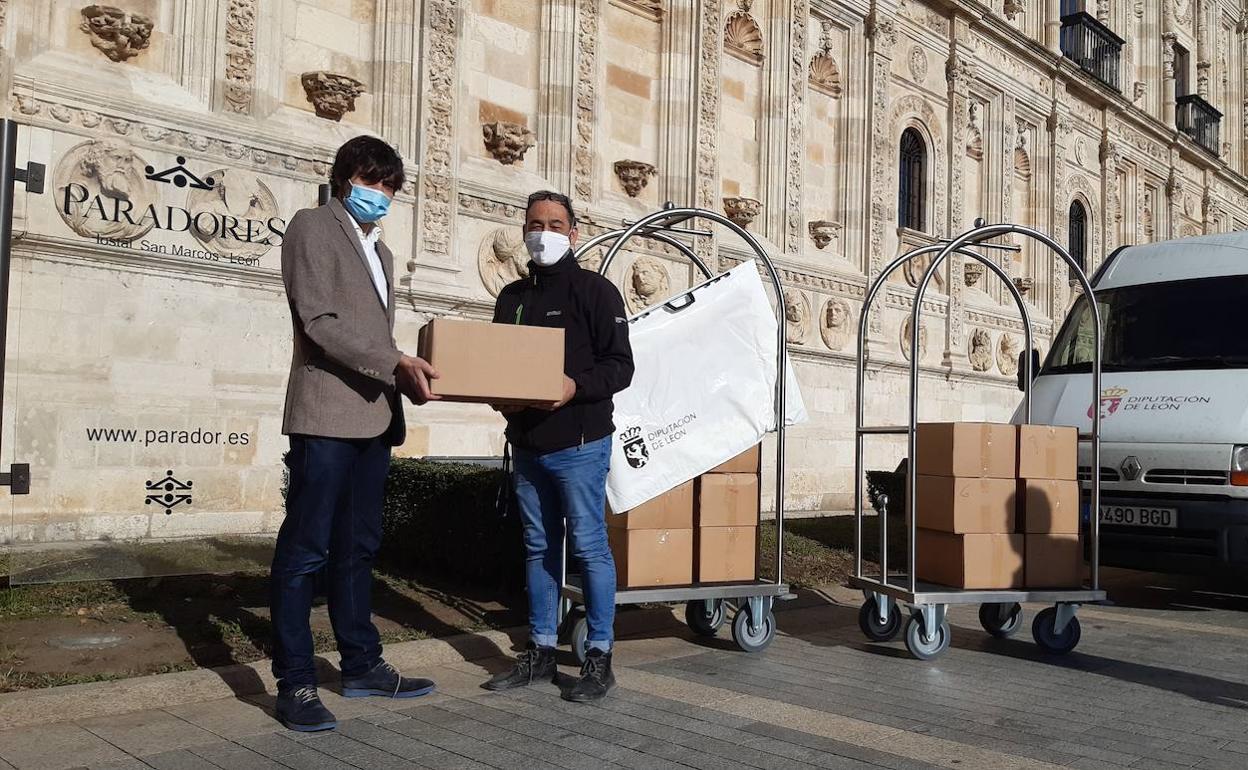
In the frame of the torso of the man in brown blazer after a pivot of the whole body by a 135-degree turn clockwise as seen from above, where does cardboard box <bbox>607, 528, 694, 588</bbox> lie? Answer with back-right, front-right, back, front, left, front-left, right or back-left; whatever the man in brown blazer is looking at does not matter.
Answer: back-right

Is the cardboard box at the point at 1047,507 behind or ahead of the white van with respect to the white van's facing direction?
ahead

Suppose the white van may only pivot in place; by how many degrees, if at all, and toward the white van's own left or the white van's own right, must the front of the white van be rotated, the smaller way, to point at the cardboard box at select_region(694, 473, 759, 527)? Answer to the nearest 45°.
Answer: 0° — it already faces it

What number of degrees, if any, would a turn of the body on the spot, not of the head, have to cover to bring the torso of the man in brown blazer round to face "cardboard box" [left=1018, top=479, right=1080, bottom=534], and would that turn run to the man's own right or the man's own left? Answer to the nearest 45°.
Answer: approximately 45° to the man's own left

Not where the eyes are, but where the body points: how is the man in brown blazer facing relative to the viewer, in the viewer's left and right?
facing the viewer and to the right of the viewer

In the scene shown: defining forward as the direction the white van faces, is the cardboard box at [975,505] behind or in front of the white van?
in front

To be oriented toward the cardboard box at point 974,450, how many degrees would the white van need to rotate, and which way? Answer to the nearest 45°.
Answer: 0° — it already faces it

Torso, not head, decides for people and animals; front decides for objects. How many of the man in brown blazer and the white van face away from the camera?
0

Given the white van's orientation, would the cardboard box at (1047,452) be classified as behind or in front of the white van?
in front

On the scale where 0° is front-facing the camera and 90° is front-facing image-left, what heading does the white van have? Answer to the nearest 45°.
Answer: approximately 45°
